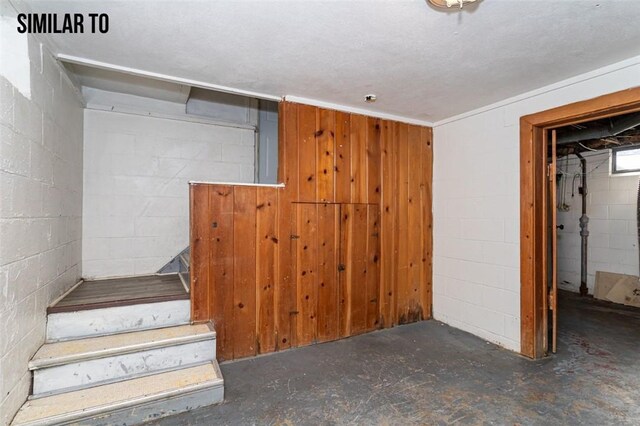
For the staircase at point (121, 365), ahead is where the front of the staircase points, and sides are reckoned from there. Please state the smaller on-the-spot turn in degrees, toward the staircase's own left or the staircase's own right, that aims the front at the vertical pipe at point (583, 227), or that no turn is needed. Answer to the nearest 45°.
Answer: approximately 90° to the staircase's own left

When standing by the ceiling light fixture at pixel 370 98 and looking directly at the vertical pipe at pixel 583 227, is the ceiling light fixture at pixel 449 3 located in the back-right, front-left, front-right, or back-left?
back-right

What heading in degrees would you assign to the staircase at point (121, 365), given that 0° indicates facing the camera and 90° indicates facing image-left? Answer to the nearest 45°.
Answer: approximately 0°
